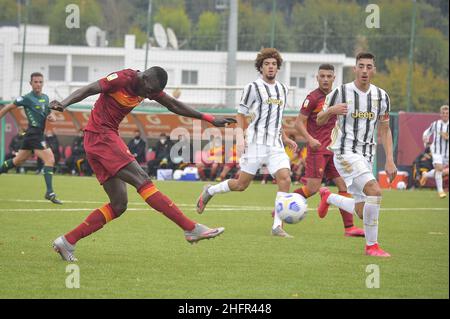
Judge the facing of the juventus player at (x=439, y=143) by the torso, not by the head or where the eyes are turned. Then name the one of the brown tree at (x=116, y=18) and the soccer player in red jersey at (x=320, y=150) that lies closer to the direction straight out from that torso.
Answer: the soccer player in red jersey

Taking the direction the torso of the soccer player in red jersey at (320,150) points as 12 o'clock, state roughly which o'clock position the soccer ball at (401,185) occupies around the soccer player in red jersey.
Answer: The soccer ball is roughly at 8 o'clock from the soccer player in red jersey.

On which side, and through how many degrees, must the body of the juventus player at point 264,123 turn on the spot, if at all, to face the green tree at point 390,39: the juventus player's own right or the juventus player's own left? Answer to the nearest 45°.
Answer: approximately 135° to the juventus player's own left

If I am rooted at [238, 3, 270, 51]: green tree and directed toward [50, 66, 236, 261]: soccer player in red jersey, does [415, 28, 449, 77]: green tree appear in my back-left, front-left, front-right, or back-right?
back-left

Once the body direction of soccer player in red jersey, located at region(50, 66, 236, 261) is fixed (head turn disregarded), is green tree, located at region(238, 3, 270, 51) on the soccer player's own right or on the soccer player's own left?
on the soccer player's own left

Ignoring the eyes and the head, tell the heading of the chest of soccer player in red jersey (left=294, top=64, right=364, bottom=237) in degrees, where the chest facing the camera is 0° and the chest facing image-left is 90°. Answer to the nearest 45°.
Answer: approximately 315°
